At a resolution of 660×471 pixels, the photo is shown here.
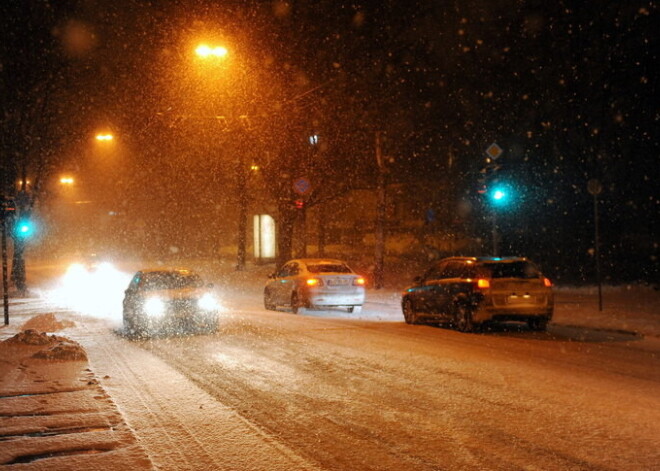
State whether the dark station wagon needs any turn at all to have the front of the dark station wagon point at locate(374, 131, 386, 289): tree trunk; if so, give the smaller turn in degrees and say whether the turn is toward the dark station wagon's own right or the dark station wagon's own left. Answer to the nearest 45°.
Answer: approximately 45° to the dark station wagon's own right

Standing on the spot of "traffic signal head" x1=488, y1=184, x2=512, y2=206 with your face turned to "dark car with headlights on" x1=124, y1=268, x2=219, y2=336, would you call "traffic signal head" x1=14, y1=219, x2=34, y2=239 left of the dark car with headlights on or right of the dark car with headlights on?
right

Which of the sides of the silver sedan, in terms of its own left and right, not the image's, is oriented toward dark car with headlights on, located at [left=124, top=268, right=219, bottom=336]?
left

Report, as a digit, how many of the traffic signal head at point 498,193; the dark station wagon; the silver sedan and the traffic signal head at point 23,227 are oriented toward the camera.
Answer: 2

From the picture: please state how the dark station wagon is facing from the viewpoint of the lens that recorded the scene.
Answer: facing away from the viewer and to the left of the viewer

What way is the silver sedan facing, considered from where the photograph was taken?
facing away from the viewer and to the left of the viewer

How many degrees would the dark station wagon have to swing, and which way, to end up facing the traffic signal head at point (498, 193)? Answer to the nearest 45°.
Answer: approximately 45° to its right
